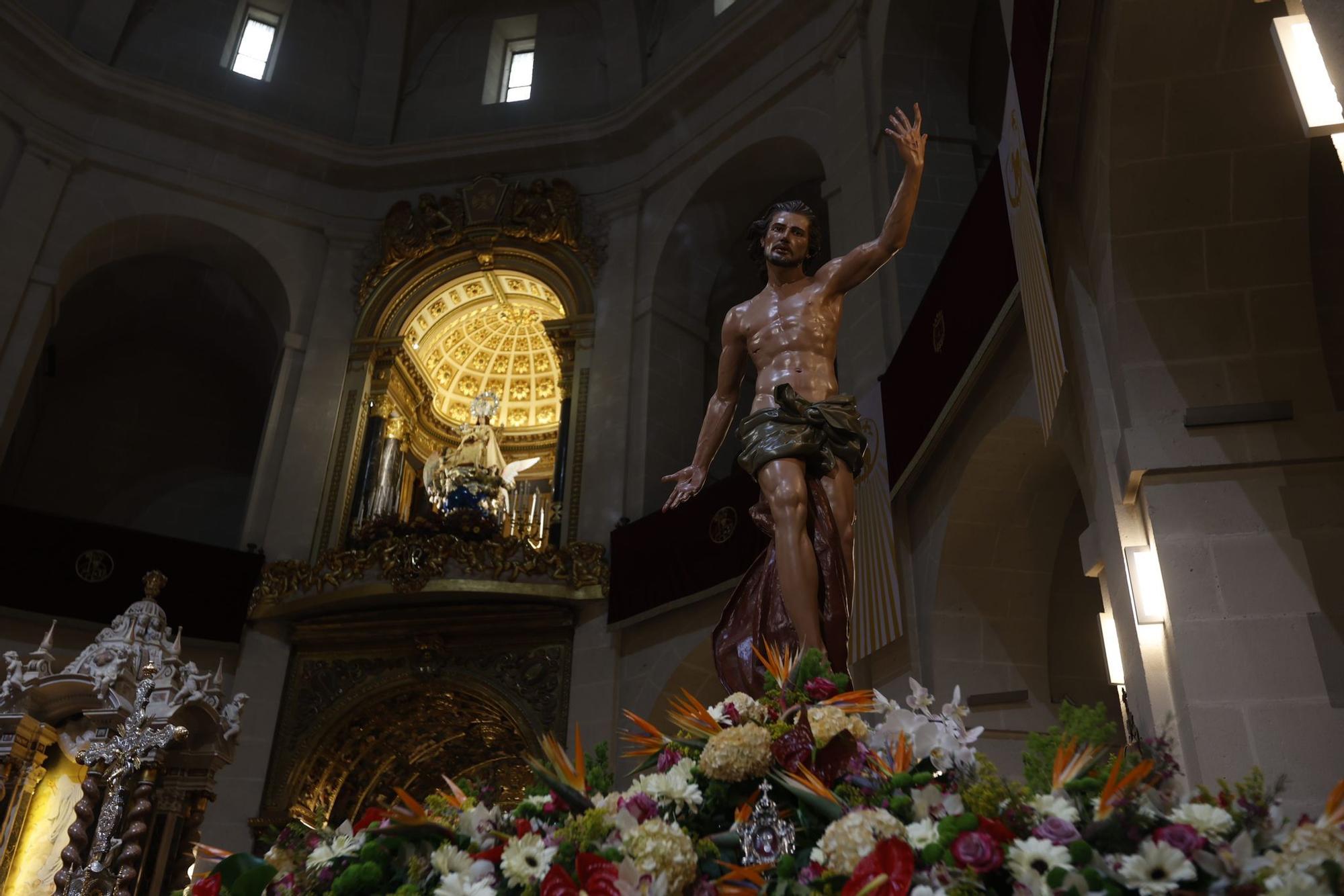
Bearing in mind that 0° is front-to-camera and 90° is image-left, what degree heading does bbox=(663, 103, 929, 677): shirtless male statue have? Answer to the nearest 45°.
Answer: approximately 0°

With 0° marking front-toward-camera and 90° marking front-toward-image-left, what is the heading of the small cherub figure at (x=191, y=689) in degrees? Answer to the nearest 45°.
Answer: approximately 315°

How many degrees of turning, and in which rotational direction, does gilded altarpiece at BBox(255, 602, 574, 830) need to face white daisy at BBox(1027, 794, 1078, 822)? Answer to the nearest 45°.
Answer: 0° — it already faces it

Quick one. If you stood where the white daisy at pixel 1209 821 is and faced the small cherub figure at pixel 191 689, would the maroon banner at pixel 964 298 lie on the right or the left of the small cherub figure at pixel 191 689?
right

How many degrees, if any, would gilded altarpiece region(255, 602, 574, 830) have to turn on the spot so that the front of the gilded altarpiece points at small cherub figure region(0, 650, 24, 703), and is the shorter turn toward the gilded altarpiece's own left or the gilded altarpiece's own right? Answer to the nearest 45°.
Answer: approximately 45° to the gilded altarpiece's own right

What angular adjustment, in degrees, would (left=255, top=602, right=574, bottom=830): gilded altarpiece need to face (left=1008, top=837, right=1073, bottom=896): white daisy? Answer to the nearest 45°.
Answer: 0° — it already faces it

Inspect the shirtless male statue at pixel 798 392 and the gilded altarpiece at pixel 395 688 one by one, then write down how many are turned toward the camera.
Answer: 2
